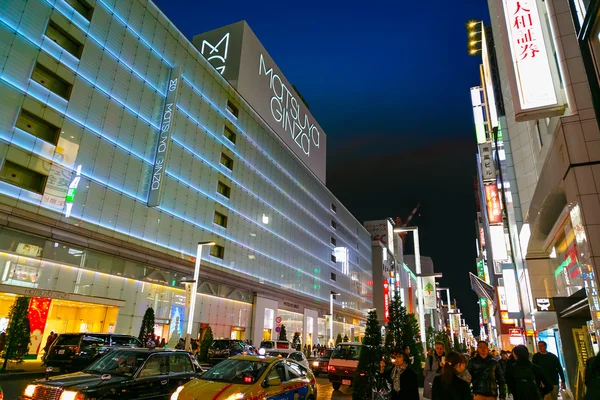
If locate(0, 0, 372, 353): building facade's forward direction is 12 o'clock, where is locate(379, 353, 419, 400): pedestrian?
The pedestrian is roughly at 1 o'clock from the building facade.

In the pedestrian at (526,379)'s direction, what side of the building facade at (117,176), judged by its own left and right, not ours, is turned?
front

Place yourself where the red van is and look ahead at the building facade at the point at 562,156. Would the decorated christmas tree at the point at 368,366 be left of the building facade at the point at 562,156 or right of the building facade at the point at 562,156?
right

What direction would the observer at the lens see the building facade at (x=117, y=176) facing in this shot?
facing the viewer and to the right of the viewer

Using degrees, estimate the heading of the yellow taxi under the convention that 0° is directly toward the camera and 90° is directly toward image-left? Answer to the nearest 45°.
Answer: approximately 45°

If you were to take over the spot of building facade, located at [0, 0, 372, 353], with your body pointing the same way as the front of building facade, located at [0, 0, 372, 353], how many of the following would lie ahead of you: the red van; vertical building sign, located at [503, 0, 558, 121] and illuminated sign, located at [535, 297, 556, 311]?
3

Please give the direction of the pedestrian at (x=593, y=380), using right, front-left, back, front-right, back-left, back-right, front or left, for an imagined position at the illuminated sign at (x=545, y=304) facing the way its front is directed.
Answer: front-left

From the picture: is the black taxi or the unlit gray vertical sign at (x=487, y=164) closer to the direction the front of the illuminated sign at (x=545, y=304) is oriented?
the black taxi

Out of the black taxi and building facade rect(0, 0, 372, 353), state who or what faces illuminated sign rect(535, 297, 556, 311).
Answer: the building facade

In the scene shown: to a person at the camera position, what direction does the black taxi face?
facing the viewer and to the left of the viewer

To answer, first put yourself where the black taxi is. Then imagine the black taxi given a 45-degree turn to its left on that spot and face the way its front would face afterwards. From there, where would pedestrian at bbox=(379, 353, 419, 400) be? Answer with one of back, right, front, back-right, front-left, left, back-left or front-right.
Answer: front-left

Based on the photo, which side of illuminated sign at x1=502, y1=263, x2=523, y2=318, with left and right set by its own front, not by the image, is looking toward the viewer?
front

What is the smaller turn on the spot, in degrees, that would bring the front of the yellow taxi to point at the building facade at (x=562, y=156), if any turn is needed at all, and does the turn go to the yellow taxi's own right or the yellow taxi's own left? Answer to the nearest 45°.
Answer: approximately 135° to the yellow taxi's own left

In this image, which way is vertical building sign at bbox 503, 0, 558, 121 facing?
toward the camera
